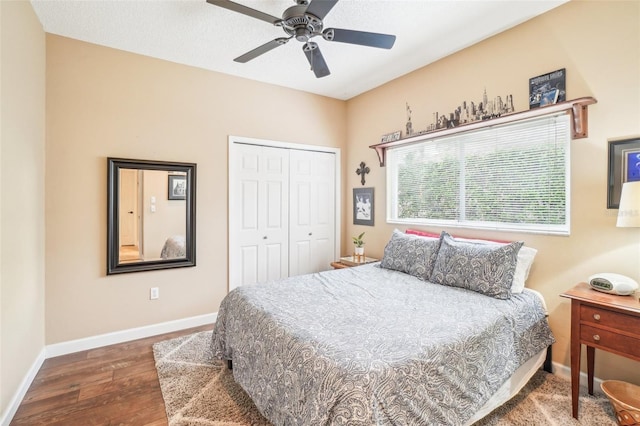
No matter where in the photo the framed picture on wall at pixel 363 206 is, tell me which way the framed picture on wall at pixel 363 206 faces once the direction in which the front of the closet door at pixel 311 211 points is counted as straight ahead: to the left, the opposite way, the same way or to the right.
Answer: to the right

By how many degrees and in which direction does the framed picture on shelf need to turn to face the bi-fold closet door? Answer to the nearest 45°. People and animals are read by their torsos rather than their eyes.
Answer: approximately 45° to its right

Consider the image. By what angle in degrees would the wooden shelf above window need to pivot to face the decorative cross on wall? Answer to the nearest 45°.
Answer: approximately 90° to its right

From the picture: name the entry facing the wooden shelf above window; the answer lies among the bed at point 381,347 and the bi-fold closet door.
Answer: the bi-fold closet door

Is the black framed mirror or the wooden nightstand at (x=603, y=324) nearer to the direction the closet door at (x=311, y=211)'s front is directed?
the wooden nightstand

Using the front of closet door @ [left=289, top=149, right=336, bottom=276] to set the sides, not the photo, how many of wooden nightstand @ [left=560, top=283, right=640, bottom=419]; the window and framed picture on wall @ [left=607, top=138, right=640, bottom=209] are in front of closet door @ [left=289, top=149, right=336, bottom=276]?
3

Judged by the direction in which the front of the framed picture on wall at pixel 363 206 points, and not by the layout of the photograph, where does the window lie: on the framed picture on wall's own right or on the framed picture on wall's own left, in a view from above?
on the framed picture on wall's own left

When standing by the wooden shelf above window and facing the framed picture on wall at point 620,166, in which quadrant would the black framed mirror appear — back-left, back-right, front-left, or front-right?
back-right

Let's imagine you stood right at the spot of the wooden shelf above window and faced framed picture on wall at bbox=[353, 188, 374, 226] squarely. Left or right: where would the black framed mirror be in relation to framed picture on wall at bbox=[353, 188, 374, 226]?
left

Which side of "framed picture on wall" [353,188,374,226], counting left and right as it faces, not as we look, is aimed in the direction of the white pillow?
left

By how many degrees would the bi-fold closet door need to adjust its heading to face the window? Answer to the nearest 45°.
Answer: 0° — it already faces it

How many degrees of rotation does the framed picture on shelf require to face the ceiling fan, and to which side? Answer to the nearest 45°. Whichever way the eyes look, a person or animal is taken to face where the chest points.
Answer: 0° — it already faces it
